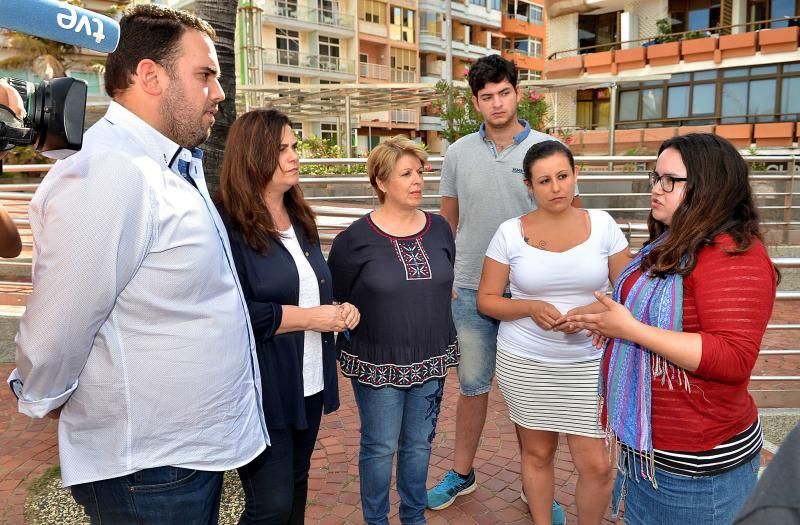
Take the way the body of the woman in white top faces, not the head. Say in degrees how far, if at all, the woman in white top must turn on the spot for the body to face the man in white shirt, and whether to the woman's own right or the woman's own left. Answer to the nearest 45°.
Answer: approximately 45° to the woman's own right

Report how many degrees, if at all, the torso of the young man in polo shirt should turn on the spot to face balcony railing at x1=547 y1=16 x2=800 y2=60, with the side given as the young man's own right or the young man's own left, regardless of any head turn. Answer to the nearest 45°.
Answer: approximately 180°

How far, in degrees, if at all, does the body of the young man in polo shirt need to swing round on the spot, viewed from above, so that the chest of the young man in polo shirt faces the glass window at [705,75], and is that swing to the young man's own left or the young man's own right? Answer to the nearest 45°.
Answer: approximately 180°

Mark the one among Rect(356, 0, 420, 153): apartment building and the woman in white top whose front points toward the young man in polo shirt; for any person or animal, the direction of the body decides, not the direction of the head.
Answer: the apartment building

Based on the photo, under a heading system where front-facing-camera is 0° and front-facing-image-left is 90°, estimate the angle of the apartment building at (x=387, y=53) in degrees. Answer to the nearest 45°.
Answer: approximately 0°

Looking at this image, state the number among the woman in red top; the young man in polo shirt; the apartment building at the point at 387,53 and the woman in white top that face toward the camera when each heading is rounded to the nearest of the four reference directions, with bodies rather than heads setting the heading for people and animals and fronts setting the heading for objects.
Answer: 3

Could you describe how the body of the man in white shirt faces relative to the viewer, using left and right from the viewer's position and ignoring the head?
facing to the right of the viewer

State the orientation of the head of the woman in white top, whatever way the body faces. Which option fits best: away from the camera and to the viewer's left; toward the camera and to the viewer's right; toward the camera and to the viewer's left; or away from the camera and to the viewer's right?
toward the camera and to the viewer's right

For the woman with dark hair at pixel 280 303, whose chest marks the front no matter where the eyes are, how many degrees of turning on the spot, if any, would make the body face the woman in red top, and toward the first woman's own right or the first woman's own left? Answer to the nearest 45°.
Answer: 0° — they already face them

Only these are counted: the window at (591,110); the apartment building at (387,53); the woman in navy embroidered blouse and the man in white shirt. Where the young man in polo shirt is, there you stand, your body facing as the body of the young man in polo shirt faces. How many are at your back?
2

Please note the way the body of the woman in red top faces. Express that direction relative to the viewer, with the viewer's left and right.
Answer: facing to the left of the viewer

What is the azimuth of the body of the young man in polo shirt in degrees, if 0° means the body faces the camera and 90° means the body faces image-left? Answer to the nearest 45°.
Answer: approximately 0°

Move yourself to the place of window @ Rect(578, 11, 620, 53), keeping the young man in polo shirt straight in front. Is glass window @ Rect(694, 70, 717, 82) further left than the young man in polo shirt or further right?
left

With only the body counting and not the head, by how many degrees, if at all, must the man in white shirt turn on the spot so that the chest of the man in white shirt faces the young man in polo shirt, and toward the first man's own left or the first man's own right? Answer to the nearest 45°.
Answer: approximately 45° to the first man's own left
